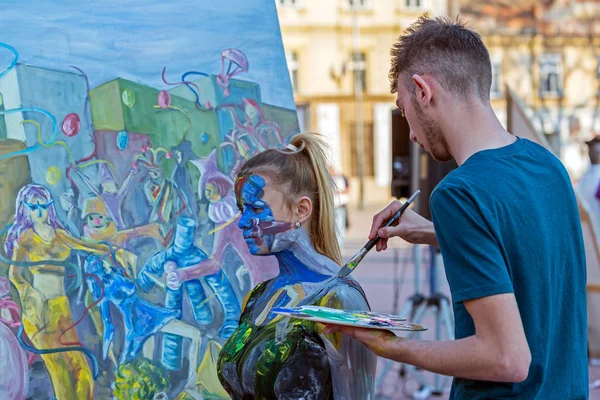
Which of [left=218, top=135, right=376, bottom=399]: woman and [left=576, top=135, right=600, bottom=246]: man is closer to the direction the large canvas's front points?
the woman

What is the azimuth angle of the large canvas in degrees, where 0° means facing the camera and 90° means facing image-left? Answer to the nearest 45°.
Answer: approximately 0°

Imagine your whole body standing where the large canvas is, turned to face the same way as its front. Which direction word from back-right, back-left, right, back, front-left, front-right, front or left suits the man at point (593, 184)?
back-left

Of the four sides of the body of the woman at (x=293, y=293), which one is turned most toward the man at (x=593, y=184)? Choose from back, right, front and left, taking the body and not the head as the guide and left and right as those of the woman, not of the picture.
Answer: back

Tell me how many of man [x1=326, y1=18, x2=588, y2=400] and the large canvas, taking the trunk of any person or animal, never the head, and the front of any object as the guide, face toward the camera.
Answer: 1

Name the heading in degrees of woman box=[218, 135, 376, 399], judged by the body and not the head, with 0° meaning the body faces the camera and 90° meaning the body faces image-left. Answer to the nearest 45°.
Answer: approximately 45°

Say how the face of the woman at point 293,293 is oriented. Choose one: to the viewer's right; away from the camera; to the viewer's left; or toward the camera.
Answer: to the viewer's left

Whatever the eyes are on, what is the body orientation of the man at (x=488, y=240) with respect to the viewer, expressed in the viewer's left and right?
facing away from the viewer and to the left of the viewer

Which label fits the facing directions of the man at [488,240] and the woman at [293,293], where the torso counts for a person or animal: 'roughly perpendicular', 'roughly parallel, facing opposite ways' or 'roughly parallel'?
roughly perpendicular

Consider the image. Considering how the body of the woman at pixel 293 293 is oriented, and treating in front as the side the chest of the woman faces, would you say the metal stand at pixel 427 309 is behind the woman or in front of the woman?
behind

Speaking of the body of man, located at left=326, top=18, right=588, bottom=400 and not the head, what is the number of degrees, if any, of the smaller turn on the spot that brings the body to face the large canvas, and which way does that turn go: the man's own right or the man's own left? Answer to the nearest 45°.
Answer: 0° — they already face it

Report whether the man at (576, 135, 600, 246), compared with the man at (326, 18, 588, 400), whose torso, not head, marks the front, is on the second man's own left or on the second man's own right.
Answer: on the second man's own right
